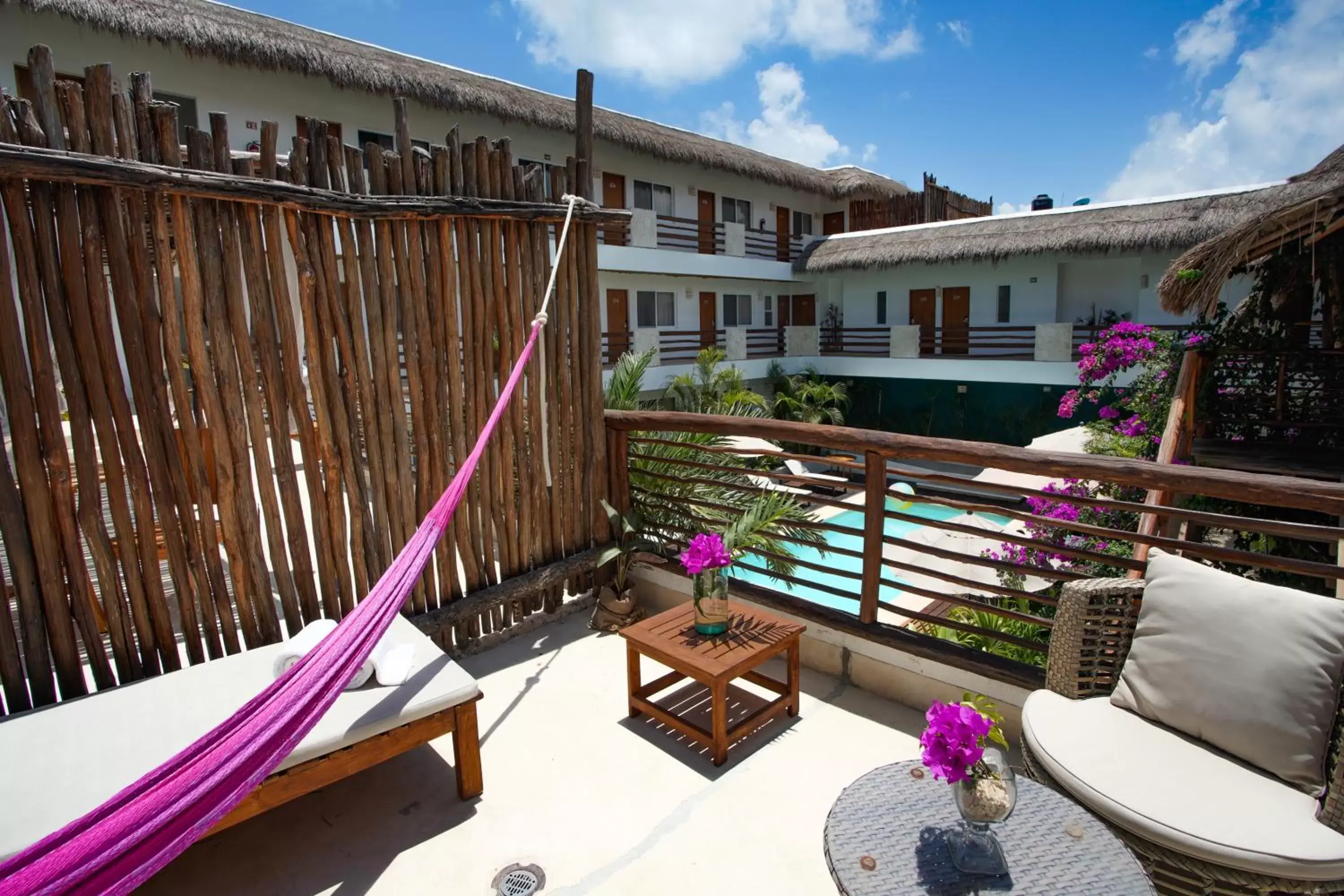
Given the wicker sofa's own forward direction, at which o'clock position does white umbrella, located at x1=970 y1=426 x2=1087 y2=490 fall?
The white umbrella is roughly at 4 o'clock from the wicker sofa.

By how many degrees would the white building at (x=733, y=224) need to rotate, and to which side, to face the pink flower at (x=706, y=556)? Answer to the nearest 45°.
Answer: approximately 45° to its right

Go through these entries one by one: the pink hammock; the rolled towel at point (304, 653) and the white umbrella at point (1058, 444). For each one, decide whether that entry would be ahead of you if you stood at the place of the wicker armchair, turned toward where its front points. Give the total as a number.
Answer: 2

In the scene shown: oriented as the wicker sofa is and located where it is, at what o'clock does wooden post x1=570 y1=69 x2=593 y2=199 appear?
The wooden post is roughly at 2 o'clock from the wicker sofa.

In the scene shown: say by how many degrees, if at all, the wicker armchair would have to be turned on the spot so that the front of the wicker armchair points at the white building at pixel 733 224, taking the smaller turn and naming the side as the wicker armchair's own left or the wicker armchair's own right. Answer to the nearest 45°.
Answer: approximately 90° to the wicker armchair's own right

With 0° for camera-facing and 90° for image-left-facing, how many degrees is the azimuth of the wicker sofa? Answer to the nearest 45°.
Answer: approximately 45°

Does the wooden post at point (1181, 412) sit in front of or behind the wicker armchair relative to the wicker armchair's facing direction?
behind

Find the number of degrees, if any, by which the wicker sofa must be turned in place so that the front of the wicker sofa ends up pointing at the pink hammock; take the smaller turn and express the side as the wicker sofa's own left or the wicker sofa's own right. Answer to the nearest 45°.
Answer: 0° — it already faces it

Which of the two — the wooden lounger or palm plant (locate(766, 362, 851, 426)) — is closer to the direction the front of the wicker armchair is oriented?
the wooden lounger

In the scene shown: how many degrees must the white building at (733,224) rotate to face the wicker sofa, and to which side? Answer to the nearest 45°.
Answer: approximately 45° to its right

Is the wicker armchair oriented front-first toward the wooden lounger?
yes

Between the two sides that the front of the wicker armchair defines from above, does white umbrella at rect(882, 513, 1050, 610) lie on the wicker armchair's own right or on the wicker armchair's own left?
on the wicker armchair's own right

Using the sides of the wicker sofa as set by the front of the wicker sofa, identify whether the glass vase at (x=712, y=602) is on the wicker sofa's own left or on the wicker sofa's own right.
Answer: on the wicker sofa's own right
